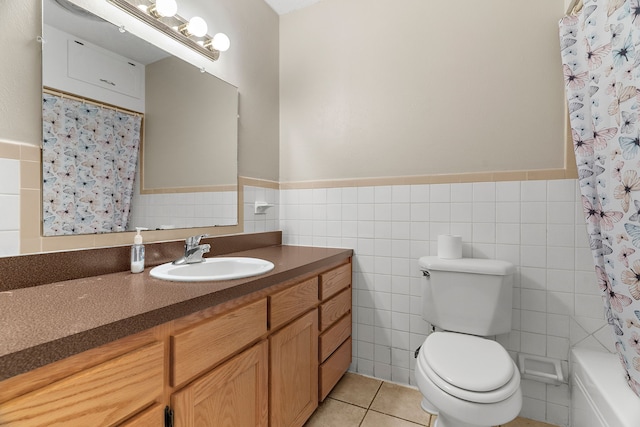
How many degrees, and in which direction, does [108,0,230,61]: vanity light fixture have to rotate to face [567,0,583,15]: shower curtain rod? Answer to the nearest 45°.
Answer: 0° — it already faces it

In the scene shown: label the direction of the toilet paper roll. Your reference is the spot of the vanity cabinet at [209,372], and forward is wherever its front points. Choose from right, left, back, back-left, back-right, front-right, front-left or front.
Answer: front-left

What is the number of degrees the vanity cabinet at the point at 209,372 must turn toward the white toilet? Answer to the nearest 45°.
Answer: approximately 45° to its left

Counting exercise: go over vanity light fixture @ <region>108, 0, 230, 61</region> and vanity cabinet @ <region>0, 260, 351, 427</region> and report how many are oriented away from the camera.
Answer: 0

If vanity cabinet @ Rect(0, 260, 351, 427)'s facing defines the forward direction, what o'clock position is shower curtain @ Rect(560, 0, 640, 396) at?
The shower curtain is roughly at 11 o'clock from the vanity cabinet.

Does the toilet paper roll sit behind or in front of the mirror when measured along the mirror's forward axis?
in front

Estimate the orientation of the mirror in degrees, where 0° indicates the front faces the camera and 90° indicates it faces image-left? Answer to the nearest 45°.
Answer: approximately 315°

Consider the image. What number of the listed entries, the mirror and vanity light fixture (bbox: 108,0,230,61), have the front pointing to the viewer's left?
0

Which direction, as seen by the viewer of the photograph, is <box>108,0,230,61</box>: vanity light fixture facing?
facing the viewer and to the right of the viewer
